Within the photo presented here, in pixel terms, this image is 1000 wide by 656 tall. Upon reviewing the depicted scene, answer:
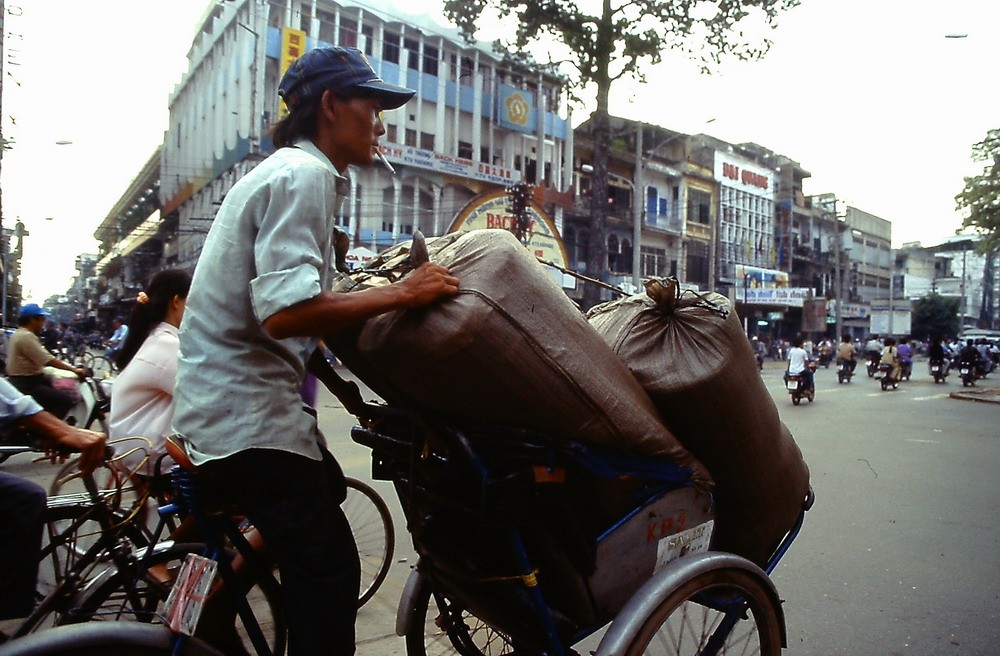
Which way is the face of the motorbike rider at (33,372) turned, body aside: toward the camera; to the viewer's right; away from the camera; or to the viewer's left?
to the viewer's right

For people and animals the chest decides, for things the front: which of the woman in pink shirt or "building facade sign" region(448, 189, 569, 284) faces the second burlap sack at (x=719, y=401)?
the building facade sign

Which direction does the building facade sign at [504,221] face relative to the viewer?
toward the camera

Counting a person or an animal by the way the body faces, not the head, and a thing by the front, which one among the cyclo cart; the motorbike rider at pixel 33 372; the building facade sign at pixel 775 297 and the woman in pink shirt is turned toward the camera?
the building facade sign

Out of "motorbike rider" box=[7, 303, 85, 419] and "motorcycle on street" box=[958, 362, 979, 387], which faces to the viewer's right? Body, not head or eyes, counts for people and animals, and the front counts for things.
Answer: the motorbike rider

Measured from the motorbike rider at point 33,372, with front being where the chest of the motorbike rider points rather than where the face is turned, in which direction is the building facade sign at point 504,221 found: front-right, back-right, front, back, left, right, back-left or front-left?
front-left

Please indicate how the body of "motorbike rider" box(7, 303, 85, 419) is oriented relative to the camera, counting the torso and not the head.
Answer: to the viewer's right

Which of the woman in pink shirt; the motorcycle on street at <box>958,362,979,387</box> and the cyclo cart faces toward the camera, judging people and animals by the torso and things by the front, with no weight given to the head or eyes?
the motorcycle on street

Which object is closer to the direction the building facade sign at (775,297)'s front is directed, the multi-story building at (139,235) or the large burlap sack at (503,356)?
the large burlap sack

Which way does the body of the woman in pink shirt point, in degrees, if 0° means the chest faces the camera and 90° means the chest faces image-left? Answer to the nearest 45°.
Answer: approximately 225°

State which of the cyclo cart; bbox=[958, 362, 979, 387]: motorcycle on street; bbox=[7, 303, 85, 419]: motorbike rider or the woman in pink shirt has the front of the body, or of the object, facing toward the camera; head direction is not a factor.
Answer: the motorcycle on street

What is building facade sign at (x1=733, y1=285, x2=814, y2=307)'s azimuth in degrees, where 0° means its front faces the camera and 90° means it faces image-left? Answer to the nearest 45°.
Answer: approximately 0°

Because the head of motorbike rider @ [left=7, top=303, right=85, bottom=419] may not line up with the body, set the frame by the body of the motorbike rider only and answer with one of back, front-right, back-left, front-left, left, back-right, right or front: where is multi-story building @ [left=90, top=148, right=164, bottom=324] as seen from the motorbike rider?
left

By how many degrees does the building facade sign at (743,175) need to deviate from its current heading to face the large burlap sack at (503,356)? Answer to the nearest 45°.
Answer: approximately 45° to its right

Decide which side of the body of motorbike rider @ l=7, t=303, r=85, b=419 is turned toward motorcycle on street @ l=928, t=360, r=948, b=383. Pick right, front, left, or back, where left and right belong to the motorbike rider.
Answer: front

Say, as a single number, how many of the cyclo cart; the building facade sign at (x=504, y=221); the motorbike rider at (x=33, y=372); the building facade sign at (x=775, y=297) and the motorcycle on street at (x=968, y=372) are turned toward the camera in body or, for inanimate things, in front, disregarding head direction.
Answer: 2
